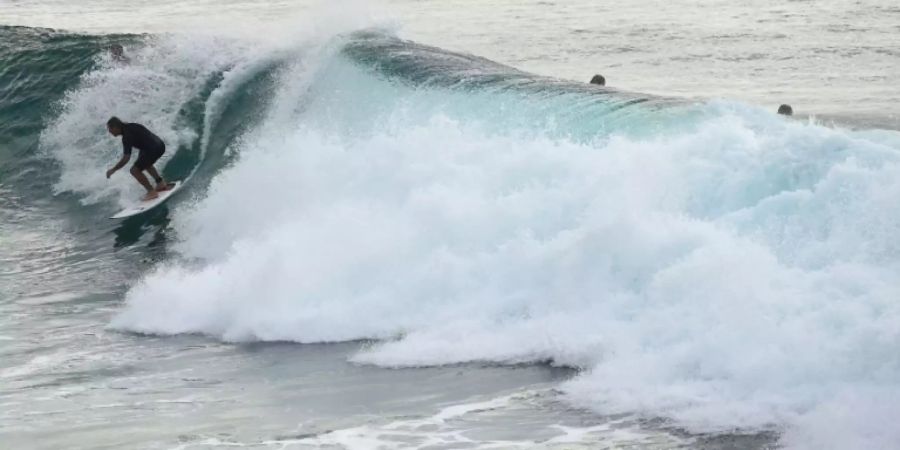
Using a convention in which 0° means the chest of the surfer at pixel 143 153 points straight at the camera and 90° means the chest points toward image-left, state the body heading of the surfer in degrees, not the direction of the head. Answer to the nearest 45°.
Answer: approximately 90°

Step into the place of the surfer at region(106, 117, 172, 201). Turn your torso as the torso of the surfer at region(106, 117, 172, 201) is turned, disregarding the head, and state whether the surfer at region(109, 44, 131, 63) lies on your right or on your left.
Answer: on your right
